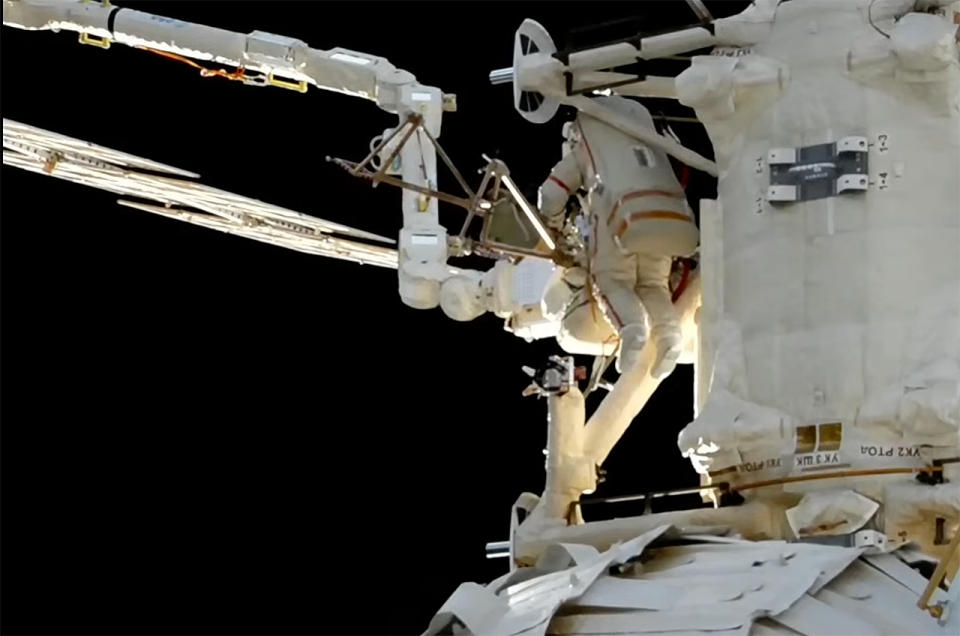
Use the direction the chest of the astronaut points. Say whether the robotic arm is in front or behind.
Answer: in front

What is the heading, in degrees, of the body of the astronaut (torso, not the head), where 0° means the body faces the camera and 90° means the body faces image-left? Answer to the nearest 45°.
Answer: approximately 135°
